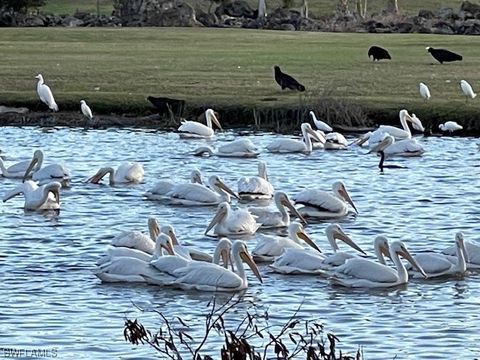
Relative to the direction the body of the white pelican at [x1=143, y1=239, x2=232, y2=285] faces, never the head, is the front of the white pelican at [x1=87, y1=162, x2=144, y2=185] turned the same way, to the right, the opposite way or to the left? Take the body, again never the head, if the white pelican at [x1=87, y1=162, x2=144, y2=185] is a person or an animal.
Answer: the opposite way

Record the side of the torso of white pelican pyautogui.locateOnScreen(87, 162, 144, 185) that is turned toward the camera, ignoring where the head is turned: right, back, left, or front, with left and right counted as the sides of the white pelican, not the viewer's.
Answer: left

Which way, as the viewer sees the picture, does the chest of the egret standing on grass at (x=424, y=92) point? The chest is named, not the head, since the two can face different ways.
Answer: to the viewer's left

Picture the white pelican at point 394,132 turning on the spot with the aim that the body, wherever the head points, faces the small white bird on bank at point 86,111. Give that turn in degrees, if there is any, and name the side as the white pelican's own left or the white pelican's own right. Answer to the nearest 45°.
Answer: approximately 180°

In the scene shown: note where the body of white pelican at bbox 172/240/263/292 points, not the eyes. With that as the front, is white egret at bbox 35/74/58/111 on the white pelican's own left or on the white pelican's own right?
on the white pelican's own left

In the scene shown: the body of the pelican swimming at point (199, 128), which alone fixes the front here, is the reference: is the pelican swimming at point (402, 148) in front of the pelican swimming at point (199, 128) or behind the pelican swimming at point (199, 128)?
in front

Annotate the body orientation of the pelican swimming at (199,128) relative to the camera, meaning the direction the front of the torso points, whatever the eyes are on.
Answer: to the viewer's right

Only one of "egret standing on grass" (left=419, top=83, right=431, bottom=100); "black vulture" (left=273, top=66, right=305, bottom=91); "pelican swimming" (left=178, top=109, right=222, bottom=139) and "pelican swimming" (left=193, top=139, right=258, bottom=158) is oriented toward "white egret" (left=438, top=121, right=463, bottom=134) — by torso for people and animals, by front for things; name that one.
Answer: "pelican swimming" (left=178, top=109, right=222, bottom=139)

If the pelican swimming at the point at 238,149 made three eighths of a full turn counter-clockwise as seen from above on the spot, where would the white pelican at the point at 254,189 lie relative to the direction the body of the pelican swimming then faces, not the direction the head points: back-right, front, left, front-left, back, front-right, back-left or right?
front-right

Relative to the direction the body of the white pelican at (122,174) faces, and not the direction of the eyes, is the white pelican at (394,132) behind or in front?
behind

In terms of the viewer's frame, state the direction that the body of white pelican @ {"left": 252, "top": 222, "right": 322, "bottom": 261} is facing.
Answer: to the viewer's right

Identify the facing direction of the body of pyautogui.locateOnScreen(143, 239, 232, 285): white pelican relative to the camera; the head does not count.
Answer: to the viewer's right

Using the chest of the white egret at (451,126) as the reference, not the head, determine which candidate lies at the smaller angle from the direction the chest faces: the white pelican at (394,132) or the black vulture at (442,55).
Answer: the white pelican

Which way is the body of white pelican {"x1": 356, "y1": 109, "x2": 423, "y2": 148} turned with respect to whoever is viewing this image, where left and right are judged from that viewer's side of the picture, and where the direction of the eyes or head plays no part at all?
facing to the right of the viewer

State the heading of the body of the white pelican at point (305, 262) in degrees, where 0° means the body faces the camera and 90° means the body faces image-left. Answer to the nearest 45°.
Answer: approximately 270°

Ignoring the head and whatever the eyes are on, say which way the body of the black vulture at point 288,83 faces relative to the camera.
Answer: to the viewer's left

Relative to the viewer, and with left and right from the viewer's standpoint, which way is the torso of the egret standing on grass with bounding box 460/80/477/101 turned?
facing to the left of the viewer

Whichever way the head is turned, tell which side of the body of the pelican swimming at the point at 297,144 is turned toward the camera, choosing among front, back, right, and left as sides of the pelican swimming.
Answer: right
